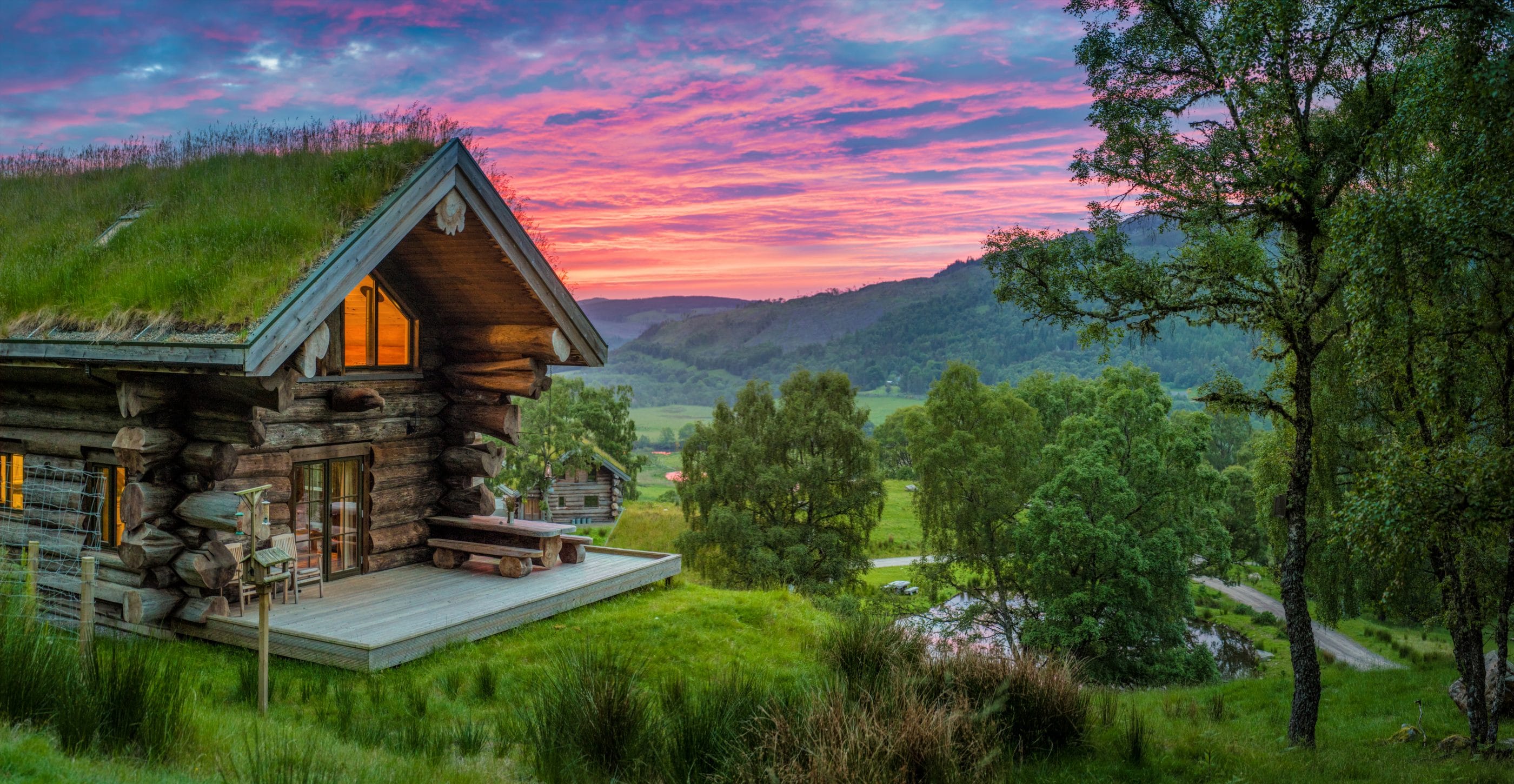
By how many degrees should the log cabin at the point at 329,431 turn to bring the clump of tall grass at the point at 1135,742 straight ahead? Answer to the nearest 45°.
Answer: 0° — it already faces it

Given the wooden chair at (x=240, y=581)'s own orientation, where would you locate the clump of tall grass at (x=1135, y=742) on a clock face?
The clump of tall grass is roughly at 12 o'clock from the wooden chair.

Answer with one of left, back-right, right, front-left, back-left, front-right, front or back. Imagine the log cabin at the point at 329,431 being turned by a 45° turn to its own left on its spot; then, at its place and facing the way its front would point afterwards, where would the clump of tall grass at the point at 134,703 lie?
right

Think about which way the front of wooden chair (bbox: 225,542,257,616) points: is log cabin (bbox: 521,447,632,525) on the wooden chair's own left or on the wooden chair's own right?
on the wooden chair's own left

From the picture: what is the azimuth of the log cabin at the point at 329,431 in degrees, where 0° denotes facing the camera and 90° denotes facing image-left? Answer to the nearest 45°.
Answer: approximately 315°

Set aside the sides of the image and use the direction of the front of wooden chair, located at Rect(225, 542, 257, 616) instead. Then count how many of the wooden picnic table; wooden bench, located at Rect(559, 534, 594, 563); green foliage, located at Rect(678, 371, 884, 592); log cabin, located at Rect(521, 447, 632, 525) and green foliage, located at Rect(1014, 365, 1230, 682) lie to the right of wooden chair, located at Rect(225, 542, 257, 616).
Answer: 0

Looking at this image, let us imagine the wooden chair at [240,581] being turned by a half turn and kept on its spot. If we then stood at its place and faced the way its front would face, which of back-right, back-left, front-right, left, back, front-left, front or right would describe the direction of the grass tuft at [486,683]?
back

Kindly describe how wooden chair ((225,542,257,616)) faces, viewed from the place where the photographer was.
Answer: facing the viewer and to the right of the viewer

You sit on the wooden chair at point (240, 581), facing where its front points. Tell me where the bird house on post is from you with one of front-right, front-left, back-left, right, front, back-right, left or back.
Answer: front-right

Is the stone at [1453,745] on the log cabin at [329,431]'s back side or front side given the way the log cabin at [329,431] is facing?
on the front side

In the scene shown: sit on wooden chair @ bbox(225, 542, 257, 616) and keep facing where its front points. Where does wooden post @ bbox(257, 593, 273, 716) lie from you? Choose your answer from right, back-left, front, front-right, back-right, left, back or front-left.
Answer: front-right

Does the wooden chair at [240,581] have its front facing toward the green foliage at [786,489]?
no

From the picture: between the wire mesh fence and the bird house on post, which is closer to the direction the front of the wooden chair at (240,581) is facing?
the bird house on post

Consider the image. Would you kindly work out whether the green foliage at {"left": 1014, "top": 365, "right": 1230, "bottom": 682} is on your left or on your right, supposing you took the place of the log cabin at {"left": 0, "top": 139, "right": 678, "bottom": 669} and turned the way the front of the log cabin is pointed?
on your left
